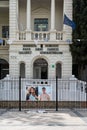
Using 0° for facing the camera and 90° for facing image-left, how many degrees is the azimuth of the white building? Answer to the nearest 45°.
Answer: approximately 0°

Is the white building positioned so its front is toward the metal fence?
yes

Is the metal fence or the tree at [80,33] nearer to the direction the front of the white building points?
the metal fence

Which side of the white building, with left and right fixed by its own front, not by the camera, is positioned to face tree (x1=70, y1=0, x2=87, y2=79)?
left
